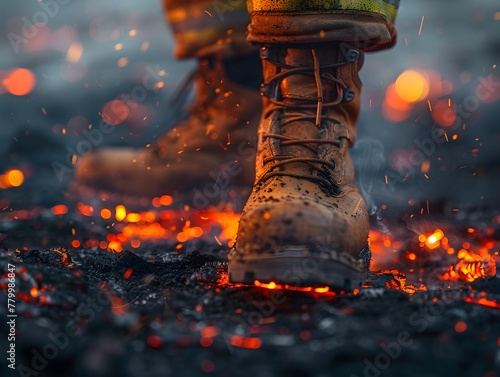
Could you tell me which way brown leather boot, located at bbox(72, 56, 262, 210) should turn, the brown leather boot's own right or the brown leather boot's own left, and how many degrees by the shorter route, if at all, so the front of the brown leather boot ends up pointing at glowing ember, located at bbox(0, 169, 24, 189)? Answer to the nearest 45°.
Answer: approximately 45° to the brown leather boot's own right

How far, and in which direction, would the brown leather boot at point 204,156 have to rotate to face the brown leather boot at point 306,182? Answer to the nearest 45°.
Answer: approximately 90° to its left

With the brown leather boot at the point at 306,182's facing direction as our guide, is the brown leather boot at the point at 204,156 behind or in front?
behind

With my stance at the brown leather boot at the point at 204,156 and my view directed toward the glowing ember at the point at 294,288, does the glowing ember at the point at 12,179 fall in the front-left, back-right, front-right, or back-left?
back-right

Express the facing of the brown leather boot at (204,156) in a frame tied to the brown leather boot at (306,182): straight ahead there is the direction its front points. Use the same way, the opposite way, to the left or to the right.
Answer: to the right

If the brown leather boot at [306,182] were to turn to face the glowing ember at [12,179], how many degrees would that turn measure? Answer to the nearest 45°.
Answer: approximately 135° to its right

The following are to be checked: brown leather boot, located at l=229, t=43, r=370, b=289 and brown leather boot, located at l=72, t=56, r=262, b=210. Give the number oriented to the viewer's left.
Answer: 1

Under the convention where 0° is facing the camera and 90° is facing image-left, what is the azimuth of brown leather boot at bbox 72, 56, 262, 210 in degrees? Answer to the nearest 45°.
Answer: approximately 90°

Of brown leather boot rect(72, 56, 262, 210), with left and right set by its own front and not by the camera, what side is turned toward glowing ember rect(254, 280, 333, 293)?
left

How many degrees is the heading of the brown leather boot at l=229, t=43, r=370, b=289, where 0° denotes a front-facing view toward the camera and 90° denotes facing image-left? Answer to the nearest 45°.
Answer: approximately 0°
